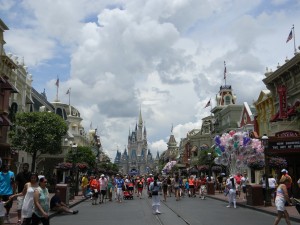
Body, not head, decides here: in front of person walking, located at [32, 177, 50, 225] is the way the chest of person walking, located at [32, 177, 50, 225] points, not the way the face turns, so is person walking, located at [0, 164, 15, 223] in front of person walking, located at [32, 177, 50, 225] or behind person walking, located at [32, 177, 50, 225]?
behind

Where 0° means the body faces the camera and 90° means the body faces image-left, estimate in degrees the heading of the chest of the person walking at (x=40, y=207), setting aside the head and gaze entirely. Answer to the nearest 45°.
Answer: approximately 315°

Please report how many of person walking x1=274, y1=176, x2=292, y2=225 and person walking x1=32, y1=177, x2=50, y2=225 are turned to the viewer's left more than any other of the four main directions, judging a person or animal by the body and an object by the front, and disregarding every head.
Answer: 0

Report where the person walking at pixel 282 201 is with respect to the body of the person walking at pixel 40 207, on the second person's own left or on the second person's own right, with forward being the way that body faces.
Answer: on the second person's own left

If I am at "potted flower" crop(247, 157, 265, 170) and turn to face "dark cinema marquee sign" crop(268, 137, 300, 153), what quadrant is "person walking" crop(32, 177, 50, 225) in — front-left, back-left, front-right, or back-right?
back-right

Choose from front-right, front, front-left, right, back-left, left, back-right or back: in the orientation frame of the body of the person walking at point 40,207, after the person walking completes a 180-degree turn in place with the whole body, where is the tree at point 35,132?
front-right

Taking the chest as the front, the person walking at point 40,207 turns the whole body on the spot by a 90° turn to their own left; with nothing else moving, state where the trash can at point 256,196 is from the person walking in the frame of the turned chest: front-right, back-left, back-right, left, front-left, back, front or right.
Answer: front

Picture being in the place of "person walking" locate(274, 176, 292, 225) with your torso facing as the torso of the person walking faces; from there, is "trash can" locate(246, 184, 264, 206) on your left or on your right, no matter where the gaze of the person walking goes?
on your left
